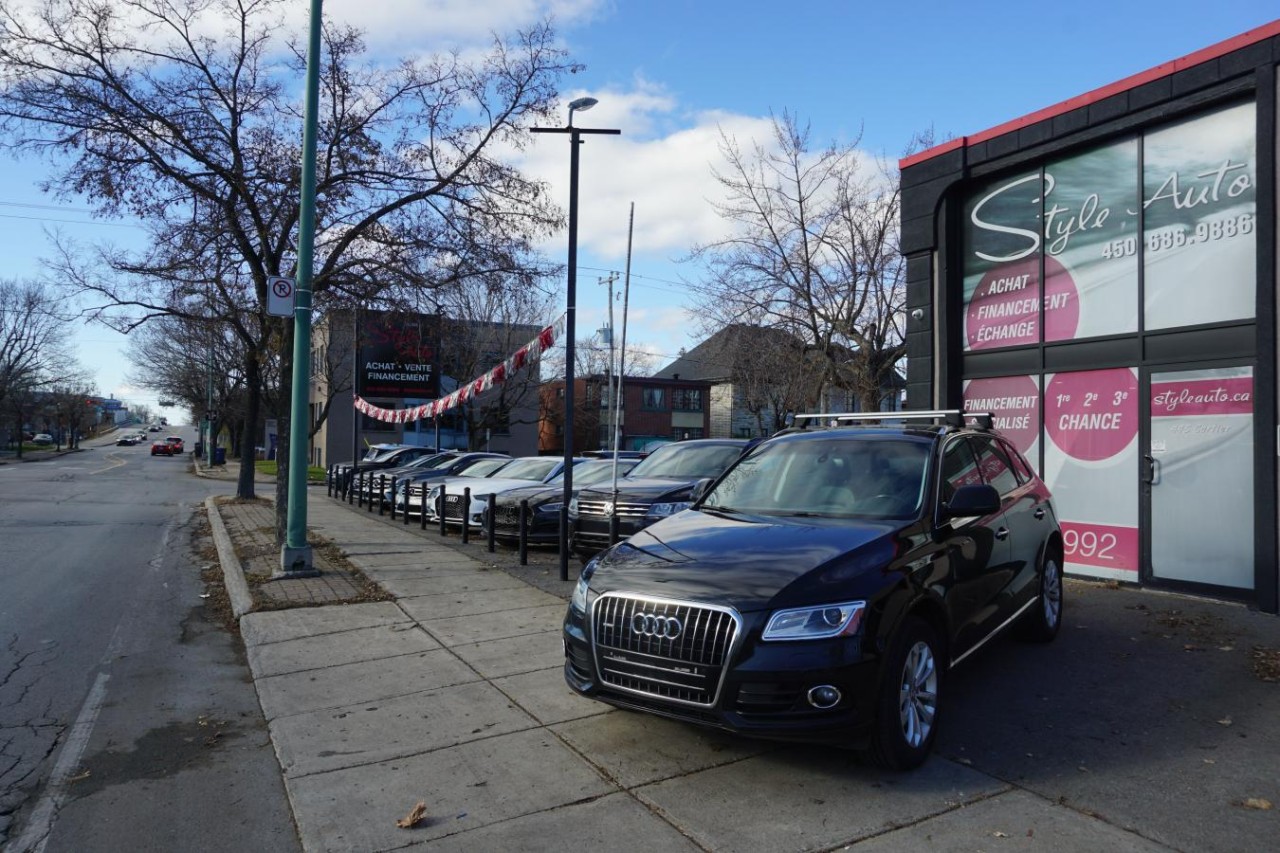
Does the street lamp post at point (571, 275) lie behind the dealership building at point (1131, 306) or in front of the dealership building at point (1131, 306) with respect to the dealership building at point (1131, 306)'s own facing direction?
in front

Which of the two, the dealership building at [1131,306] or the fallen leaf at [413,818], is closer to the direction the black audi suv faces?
the fallen leaf

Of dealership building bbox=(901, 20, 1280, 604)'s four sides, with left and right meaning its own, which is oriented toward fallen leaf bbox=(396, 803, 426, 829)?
front

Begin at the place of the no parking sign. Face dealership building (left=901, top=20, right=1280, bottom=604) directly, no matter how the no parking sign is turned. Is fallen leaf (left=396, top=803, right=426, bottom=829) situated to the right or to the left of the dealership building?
right

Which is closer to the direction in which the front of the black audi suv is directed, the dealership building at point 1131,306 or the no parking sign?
the no parking sign

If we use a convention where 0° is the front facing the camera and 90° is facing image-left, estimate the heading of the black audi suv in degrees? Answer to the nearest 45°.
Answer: approximately 45°

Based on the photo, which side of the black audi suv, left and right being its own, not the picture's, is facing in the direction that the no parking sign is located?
right

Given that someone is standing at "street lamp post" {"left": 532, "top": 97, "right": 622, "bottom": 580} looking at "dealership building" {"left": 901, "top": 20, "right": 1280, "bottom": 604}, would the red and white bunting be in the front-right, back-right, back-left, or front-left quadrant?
back-left

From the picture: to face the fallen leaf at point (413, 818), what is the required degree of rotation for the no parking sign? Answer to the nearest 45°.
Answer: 0° — it already faces it

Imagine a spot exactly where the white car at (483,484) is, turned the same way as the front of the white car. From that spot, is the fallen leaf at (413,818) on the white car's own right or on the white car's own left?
on the white car's own left

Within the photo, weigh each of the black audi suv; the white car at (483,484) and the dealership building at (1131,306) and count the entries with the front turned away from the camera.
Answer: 0

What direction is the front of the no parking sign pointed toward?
toward the camera

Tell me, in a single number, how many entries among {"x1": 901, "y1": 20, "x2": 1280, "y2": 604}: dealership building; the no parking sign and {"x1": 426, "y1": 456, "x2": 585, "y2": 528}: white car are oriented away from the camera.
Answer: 0

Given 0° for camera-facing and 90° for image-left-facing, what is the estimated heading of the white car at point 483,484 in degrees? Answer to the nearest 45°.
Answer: approximately 45°

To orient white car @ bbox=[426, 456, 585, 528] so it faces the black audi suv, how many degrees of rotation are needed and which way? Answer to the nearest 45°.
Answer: approximately 45° to its left
